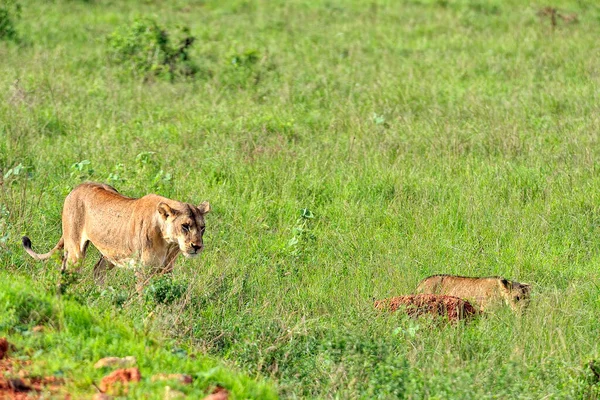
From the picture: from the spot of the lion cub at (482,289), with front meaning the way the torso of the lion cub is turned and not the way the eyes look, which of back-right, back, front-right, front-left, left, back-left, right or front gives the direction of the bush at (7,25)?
back-left

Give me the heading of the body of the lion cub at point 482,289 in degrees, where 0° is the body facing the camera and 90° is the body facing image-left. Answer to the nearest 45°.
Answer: approximately 270°

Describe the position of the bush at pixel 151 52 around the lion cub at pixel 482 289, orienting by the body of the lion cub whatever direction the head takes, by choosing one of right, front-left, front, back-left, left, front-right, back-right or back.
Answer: back-left

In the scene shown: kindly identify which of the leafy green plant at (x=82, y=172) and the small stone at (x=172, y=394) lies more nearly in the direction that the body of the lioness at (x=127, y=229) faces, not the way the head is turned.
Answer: the small stone

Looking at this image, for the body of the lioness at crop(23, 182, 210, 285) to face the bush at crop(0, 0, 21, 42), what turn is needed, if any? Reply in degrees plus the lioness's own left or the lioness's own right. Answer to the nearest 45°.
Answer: approximately 135° to the lioness's own left

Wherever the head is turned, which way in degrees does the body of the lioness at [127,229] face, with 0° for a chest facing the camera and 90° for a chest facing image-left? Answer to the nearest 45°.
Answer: approximately 315°
